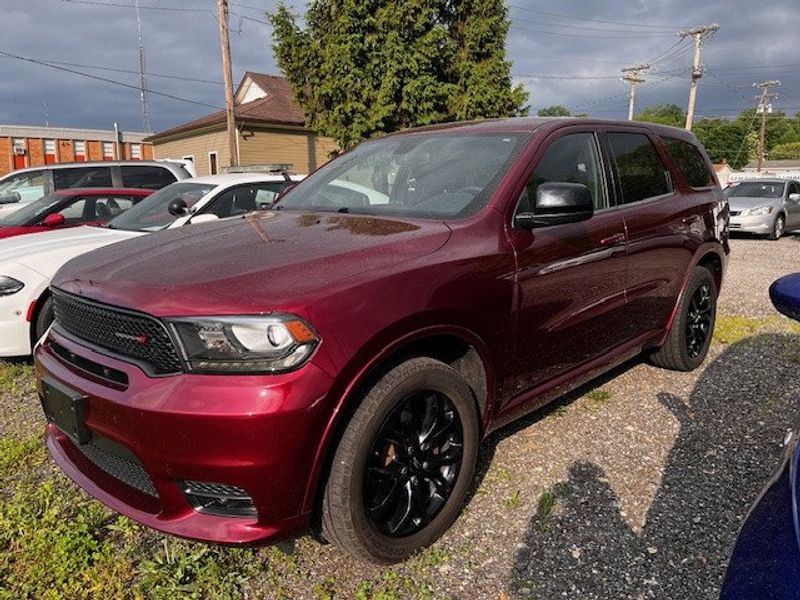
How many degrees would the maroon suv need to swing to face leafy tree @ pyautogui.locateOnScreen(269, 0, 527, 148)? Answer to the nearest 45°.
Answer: approximately 135° to its right

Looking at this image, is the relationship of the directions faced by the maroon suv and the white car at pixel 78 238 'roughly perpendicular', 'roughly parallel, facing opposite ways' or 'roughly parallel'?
roughly parallel

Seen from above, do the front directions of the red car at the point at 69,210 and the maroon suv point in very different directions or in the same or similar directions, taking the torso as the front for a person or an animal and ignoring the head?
same or similar directions

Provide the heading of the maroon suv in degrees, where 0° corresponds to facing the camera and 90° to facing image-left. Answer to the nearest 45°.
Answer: approximately 45°

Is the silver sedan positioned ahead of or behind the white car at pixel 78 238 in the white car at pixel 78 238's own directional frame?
behind

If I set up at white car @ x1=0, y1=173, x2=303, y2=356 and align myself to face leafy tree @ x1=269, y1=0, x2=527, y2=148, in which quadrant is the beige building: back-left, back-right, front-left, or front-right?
front-left

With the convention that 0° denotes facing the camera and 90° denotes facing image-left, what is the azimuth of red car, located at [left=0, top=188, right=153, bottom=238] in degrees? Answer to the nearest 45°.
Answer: approximately 45°

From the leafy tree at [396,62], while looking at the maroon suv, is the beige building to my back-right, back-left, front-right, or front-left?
back-right

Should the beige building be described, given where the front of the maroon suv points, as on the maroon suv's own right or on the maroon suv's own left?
on the maroon suv's own right

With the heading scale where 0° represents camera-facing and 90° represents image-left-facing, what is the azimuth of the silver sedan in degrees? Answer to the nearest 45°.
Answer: approximately 45°

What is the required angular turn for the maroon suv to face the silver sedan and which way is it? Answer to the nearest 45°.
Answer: approximately 180°

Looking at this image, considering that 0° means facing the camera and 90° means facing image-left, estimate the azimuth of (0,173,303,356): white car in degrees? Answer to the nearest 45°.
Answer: approximately 45°

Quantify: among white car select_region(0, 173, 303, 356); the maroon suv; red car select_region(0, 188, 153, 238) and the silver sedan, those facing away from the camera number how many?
0

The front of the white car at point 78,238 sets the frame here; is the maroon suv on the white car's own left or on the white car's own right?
on the white car's own left

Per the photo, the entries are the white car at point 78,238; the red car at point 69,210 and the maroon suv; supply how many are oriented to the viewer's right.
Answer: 0
